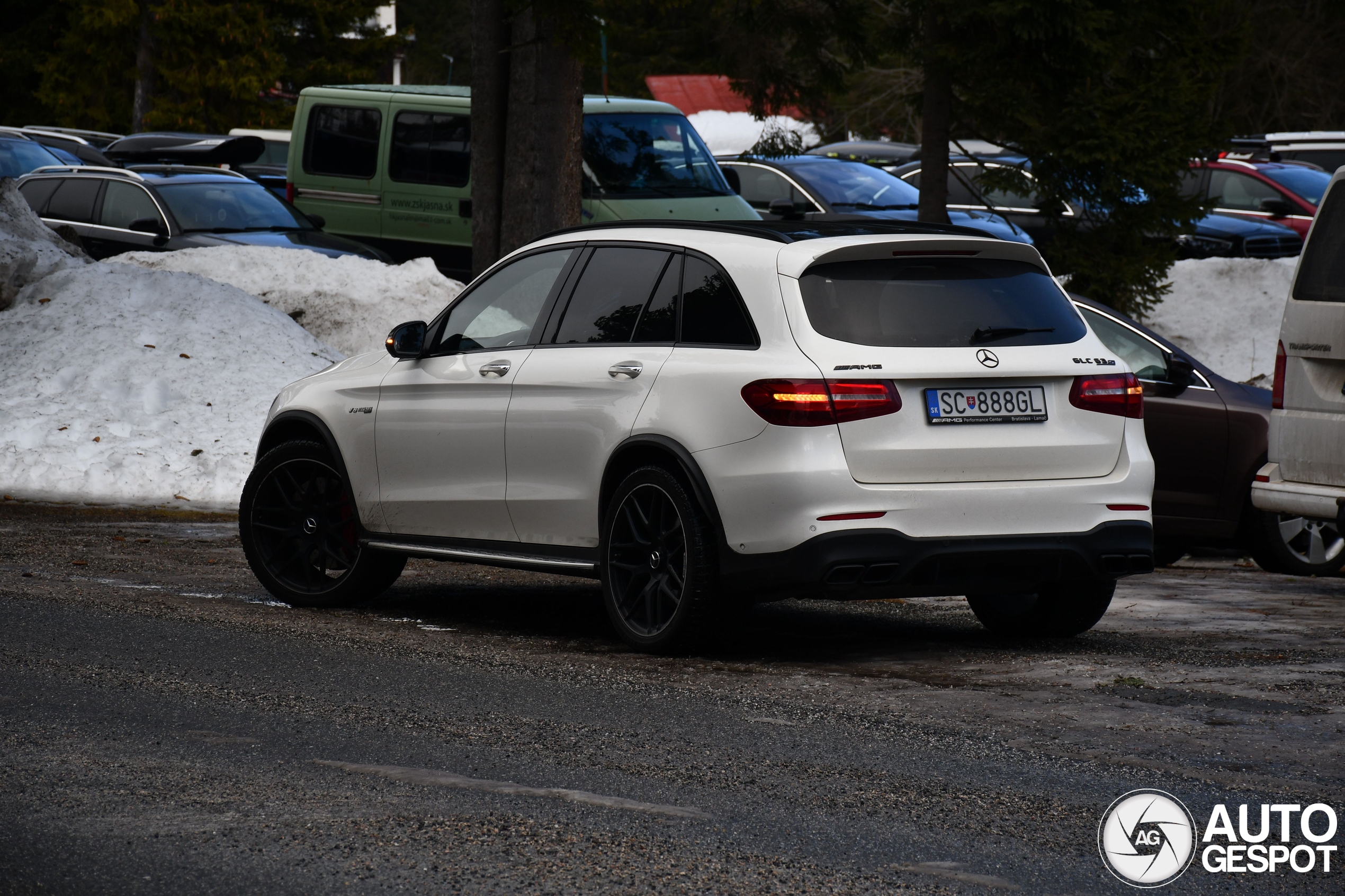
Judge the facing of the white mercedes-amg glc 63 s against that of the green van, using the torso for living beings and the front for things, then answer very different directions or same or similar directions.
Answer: very different directions

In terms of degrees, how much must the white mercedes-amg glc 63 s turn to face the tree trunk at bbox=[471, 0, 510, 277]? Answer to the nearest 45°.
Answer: approximately 45° to its right

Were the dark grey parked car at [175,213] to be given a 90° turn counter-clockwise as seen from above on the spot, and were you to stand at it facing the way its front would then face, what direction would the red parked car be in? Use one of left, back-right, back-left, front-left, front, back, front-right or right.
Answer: front-right

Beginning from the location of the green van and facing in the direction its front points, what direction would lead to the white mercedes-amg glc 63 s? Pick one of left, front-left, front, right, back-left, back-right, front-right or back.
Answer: front-right

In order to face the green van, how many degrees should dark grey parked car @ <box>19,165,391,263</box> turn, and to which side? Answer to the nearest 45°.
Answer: approximately 45° to its left

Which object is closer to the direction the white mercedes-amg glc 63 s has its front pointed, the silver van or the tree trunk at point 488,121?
the tree trunk

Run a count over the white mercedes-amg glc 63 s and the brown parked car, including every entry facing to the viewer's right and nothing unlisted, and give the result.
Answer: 1

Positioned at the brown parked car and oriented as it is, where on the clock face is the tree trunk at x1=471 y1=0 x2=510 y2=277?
The tree trunk is roughly at 7 o'clock from the brown parked car.

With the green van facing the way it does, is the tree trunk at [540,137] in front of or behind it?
in front

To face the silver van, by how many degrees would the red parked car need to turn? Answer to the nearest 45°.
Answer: approximately 45° to its right

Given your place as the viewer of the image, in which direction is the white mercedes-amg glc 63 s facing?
facing away from the viewer and to the left of the viewer

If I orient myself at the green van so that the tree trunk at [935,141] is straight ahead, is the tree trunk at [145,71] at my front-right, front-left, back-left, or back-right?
back-left

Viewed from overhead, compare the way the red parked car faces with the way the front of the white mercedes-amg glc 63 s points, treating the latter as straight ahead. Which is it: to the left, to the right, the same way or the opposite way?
the opposite way

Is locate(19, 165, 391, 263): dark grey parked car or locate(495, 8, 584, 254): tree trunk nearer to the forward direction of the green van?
the tree trunk

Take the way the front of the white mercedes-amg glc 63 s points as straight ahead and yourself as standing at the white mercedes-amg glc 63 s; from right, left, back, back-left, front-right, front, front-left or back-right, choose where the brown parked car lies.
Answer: right

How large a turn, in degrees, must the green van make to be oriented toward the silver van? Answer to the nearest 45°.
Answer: approximately 45° to its right

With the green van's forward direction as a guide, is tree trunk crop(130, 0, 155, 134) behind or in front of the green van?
behind
